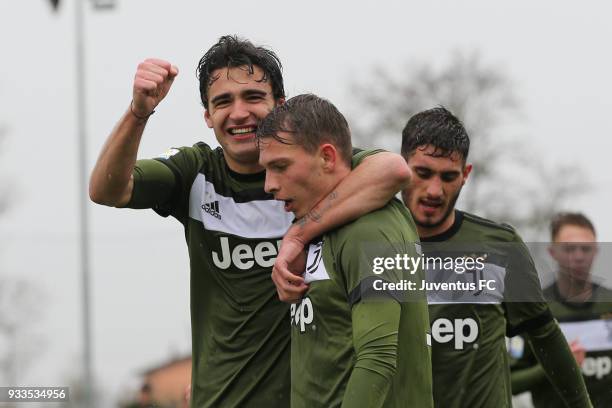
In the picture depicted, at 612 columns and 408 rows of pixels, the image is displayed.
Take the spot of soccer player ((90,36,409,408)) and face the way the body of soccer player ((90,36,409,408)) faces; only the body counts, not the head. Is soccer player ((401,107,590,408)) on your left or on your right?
on your left

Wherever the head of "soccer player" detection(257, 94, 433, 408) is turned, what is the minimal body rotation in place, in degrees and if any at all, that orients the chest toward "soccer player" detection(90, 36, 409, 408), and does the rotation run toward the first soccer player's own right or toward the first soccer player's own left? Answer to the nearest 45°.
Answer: approximately 90° to the first soccer player's own right

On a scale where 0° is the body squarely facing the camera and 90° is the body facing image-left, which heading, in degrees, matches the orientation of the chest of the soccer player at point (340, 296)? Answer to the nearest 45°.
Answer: approximately 45°

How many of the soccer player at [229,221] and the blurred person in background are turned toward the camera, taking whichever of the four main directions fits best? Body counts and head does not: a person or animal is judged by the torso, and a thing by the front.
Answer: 2

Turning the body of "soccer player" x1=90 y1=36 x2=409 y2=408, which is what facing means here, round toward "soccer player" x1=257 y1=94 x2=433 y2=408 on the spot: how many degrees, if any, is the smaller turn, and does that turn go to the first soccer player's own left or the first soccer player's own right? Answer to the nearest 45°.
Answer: approximately 45° to the first soccer player's own left

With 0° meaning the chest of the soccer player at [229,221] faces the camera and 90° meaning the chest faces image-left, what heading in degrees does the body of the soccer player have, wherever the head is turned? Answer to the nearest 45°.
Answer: approximately 0°
